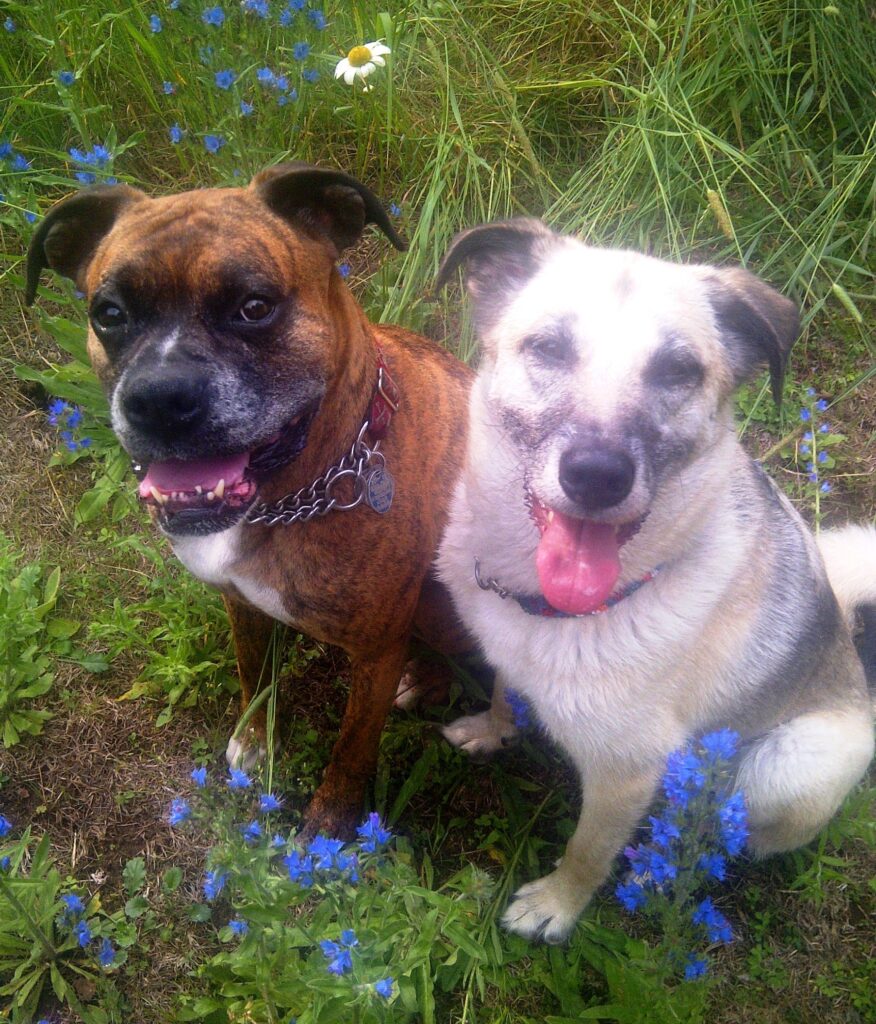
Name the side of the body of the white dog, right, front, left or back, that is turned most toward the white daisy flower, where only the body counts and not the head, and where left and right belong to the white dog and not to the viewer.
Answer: right

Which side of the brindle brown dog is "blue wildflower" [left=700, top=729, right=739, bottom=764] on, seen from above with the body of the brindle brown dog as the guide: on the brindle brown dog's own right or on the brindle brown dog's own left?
on the brindle brown dog's own left

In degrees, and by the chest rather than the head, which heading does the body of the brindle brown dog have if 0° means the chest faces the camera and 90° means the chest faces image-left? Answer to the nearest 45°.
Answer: approximately 45°

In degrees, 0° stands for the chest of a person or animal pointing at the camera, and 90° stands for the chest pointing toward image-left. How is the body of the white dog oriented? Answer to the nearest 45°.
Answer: approximately 45°

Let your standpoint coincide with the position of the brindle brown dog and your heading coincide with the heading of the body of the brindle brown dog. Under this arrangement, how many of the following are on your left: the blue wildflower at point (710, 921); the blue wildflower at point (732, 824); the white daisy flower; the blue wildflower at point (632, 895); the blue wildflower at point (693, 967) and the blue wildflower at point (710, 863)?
5
